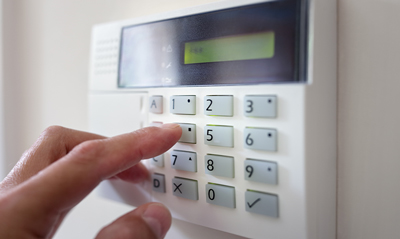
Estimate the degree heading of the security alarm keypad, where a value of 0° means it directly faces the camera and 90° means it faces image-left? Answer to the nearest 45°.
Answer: approximately 45°
